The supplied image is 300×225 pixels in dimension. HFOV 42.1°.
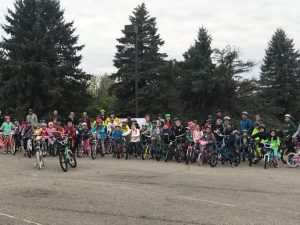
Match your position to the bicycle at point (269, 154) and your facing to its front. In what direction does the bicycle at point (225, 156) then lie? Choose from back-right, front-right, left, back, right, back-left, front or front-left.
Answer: front-right

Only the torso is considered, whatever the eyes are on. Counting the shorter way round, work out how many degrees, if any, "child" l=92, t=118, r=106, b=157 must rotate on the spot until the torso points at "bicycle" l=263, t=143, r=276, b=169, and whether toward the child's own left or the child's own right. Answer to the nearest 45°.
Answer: approximately 90° to the child's own left

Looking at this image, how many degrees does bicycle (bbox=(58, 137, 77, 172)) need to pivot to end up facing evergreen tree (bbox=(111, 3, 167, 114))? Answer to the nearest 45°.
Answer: approximately 135° to its right

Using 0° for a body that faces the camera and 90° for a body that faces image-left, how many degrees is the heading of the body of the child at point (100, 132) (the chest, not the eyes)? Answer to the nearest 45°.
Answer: approximately 45°

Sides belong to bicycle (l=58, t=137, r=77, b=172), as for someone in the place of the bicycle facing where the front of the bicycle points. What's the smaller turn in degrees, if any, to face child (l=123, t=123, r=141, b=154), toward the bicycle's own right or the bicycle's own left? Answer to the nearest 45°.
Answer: approximately 180°

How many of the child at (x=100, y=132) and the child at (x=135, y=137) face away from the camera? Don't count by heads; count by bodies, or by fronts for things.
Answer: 0

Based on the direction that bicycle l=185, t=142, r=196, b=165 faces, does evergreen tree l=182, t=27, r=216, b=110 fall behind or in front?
behind

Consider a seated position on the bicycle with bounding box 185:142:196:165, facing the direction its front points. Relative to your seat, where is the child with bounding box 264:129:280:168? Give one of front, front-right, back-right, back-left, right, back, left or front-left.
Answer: back-left

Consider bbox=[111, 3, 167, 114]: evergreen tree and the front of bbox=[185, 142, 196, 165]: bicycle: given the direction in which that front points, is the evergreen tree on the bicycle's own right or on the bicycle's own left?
on the bicycle's own right

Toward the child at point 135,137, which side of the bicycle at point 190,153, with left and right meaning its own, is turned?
right
